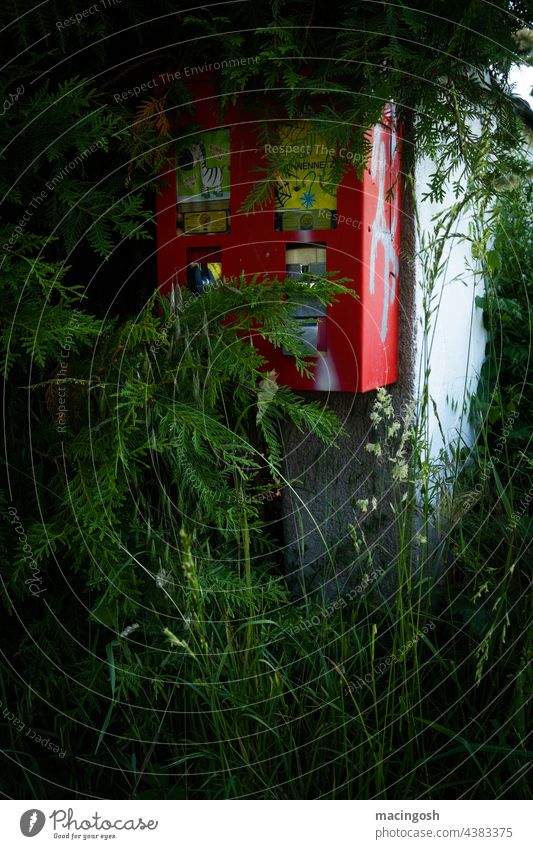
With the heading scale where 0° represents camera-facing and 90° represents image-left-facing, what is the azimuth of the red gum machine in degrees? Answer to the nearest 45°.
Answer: approximately 45°
